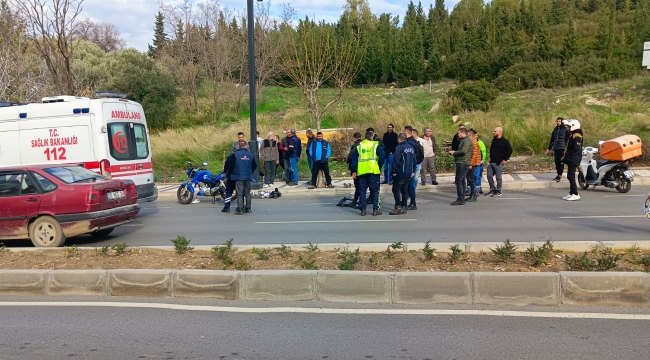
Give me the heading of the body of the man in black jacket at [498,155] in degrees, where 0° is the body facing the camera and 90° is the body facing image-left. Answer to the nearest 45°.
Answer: approximately 45°

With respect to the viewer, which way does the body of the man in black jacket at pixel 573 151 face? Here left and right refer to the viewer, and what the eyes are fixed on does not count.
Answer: facing to the left of the viewer

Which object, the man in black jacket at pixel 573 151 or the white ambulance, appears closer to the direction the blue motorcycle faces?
the white ambulance

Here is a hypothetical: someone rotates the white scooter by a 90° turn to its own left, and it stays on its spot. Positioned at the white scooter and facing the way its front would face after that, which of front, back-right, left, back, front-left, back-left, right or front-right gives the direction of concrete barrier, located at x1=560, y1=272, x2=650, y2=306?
front-left

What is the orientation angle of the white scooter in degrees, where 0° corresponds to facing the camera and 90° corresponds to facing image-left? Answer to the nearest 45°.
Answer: approximately 135°

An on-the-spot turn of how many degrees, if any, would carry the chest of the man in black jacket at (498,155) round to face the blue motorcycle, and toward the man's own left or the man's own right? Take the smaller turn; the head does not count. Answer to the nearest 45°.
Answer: approximately 45° to the man's own right

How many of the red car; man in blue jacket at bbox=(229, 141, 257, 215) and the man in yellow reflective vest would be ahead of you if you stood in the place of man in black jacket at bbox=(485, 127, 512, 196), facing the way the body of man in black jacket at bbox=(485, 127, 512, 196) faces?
3

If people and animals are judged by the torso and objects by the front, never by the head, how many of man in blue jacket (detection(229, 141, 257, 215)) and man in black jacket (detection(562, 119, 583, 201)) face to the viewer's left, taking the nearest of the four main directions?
1

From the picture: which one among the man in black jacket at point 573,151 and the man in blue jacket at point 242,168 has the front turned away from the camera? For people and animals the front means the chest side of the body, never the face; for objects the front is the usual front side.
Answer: the man in blue jacket

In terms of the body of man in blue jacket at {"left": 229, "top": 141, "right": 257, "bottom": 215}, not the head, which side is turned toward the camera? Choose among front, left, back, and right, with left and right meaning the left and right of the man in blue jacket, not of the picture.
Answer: back

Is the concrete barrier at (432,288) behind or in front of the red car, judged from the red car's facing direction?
behind
